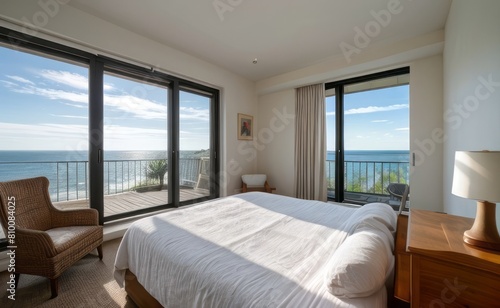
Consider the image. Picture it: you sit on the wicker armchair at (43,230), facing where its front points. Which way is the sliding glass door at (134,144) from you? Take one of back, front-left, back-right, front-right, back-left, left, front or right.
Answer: left

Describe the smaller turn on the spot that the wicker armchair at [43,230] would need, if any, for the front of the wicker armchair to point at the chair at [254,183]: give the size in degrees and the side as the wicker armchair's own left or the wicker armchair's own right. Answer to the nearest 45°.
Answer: approximately 45° to the wicker armchair's own left

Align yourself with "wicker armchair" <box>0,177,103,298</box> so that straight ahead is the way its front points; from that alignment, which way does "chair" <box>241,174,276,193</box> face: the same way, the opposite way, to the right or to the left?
to the right

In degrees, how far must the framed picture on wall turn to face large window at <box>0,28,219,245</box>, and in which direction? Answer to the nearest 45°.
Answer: approximately 90° to its right

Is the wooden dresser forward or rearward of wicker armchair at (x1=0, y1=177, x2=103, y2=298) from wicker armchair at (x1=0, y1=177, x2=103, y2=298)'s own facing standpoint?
forward

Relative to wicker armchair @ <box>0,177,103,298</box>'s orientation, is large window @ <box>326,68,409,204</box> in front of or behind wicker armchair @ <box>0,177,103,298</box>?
in front

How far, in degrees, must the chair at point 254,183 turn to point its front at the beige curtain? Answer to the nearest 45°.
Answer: approximately 90° to its left

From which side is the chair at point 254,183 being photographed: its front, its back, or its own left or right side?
front

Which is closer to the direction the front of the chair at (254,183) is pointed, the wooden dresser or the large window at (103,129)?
the wooden dresser

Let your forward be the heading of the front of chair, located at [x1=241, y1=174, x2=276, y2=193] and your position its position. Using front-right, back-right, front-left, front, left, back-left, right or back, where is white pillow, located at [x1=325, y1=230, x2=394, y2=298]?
front

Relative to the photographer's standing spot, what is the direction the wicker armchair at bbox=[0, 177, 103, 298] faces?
facing the viewer and to the right of the viewer

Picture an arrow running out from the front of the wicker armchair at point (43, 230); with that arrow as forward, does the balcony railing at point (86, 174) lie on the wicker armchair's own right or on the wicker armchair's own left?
on the wicker armchair's own left
